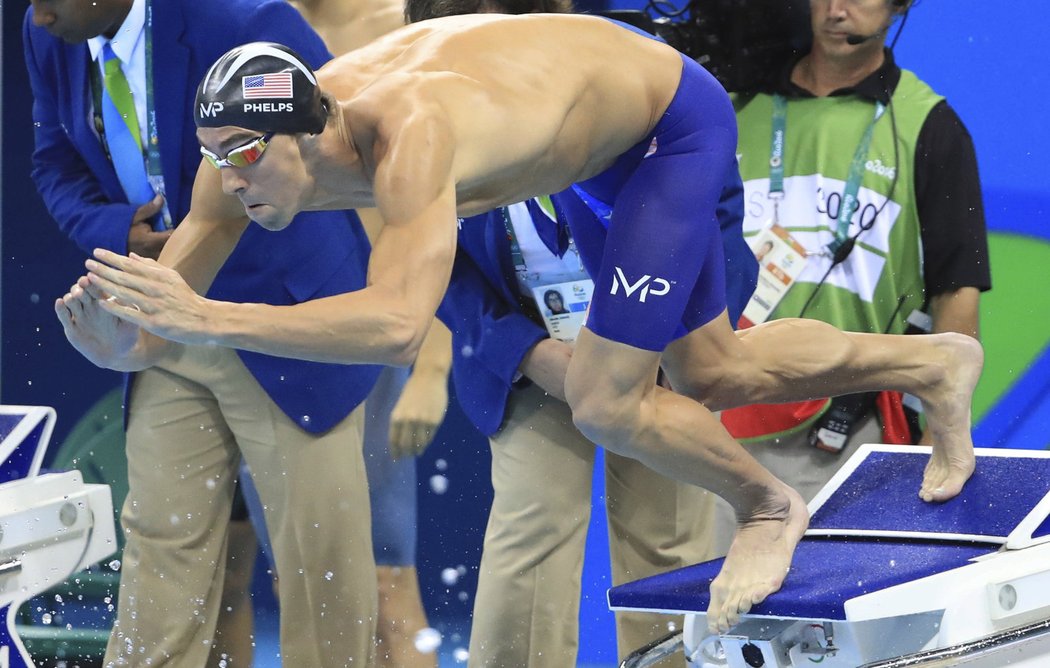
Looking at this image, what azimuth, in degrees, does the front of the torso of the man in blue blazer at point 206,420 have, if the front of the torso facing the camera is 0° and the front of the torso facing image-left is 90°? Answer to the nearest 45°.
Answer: approximately 45°

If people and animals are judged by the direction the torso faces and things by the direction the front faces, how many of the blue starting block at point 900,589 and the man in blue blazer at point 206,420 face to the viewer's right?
0

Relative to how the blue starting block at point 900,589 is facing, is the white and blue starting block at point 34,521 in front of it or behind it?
in front

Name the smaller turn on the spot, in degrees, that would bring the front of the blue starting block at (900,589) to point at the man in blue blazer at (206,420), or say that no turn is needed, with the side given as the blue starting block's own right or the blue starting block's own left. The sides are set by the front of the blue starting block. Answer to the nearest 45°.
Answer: approximately 45° to the blue starting block's own right

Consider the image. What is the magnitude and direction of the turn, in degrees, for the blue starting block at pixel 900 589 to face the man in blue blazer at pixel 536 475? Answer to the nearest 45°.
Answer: approximately 45° to its right

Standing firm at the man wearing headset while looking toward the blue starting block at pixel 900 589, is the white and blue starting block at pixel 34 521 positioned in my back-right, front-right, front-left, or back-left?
front-right

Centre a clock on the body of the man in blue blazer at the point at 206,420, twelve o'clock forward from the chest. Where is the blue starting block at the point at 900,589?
The blue starting block is roughly at 9 o'clock from the man in blue blazer.

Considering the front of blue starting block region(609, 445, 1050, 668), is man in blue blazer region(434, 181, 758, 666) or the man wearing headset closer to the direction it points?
the man in blue blazer

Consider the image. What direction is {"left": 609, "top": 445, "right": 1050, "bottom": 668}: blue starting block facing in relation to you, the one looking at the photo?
facing the viewer and to the left of the viewer

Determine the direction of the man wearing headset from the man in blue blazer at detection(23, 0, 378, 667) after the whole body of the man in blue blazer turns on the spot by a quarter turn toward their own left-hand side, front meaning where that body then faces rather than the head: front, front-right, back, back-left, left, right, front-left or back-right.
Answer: front-left
